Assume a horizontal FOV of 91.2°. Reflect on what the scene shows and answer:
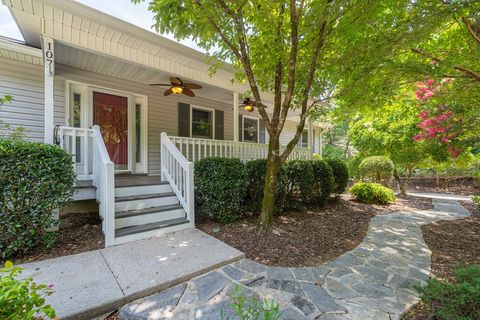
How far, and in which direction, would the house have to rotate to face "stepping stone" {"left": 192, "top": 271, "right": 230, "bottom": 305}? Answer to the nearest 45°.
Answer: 0° — it already faces it

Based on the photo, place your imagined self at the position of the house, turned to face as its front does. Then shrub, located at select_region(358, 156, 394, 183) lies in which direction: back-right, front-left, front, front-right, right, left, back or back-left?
front-left

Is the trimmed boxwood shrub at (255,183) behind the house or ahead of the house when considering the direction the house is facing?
ahead

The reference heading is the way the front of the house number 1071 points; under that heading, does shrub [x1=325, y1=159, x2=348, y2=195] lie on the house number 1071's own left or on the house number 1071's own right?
on the house number 1071's own left

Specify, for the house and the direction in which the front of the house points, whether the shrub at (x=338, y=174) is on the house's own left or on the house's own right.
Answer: on the house's own left

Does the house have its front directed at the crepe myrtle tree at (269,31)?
yes

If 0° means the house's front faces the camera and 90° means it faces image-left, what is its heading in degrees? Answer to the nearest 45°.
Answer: approximately 315°

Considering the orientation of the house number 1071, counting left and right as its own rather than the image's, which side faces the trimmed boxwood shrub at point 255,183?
left
